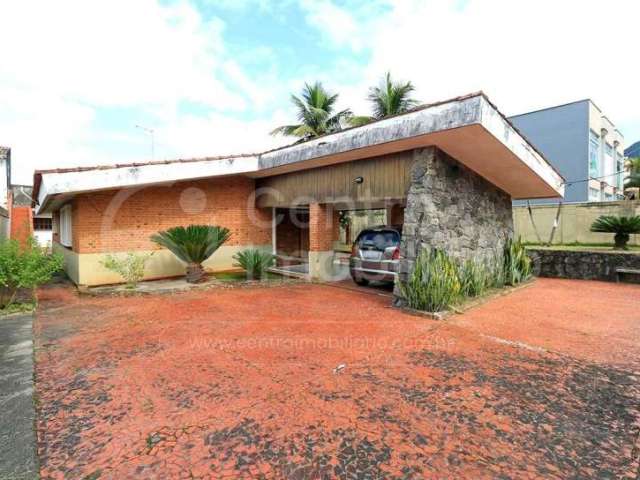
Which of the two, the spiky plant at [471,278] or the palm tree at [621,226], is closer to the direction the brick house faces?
the spiky plant

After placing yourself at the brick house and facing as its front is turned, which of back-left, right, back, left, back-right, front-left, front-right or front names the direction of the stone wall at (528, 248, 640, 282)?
left

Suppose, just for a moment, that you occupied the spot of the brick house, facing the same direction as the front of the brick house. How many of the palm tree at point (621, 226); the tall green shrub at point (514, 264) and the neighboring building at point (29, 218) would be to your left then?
2

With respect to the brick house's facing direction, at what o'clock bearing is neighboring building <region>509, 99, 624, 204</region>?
The neighboring building is roughly at 8 o'clock from the brick house.

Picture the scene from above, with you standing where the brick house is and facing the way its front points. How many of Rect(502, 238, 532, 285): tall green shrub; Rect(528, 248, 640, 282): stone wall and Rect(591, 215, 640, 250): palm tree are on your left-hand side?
3

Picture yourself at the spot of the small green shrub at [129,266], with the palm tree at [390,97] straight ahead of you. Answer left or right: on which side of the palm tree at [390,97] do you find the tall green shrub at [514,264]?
right

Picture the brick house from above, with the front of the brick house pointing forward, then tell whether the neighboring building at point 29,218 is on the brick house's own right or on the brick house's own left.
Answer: on the brick house's own right

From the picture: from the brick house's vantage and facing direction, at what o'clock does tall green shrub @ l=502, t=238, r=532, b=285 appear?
The tall green shrub is roughly at 9 o'clock from the brick house.

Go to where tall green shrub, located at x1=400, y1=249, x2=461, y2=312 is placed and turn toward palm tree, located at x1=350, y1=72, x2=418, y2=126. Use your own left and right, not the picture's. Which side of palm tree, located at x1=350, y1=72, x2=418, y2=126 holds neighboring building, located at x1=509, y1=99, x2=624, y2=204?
right

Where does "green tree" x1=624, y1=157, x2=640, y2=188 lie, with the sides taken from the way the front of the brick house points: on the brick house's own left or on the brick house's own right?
on the brick house's own left

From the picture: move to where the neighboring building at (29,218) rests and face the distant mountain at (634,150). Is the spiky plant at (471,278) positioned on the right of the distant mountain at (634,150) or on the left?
right

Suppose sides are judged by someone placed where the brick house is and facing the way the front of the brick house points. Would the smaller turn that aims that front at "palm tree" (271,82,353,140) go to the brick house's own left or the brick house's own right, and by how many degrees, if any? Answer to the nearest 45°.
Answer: approximately 180°

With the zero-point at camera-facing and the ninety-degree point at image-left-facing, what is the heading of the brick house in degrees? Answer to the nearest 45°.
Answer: approximately 0°

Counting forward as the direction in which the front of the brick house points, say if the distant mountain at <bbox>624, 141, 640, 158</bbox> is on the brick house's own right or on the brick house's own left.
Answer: on the brick house's own left
